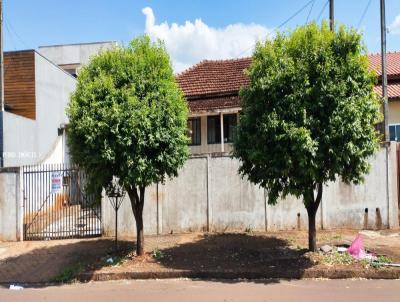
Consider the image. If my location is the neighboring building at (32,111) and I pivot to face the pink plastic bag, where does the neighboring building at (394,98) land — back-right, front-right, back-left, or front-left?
front-left

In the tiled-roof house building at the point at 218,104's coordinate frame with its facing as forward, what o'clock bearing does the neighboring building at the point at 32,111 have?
the neighboring building at the point at 32,111 is roughly at 2 o'clock from the tiled-roof house building at the point at 218,104.

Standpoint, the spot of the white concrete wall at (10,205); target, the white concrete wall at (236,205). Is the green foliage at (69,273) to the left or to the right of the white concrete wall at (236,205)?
right

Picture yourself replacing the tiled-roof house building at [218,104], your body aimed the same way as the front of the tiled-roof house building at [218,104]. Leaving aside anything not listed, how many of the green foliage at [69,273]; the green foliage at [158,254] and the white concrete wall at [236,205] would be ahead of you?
3

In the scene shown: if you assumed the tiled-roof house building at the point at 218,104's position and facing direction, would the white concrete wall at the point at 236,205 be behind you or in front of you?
in front

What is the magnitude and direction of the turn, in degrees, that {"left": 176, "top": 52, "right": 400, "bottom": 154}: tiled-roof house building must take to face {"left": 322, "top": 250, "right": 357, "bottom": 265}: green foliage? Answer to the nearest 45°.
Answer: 0° — it already faces it

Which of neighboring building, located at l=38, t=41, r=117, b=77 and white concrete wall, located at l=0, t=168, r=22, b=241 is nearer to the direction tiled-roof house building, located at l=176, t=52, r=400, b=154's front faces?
the white concrete wall

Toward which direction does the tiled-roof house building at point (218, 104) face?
toward the camera

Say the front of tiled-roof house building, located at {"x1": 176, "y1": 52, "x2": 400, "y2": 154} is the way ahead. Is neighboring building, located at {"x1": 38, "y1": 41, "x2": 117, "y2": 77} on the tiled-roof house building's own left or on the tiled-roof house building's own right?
on the tiled-roof house building's own right

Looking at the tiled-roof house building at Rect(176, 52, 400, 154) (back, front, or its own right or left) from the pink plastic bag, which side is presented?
front

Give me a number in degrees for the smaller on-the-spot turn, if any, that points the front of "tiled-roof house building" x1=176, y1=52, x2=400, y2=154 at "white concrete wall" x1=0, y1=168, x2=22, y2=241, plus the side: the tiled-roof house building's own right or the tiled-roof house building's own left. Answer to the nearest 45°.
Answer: approximately 45° to the tiled-roof house building's own right

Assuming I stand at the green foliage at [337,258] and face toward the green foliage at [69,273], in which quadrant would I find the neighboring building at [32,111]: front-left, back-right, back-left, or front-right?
front-right

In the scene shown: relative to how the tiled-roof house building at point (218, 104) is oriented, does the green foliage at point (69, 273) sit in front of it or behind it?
in front

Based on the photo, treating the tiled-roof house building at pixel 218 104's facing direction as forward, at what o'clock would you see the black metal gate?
The black metal gate is roughly at 1 o'clock from the tiled-roof house building.

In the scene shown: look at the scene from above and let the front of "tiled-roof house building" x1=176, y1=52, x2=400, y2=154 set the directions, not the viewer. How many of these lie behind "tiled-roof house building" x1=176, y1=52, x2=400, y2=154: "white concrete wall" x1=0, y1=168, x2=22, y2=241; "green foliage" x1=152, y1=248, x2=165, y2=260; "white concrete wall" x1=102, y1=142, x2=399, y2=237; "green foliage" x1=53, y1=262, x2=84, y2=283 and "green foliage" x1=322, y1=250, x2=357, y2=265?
0

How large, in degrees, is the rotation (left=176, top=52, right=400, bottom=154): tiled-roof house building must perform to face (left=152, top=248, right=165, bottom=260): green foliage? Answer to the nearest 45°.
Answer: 0° — it already faces it

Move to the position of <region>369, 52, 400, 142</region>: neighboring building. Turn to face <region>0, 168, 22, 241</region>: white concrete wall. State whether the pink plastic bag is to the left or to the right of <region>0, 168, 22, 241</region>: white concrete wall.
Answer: left
